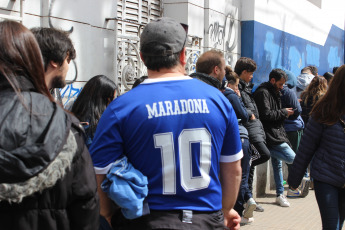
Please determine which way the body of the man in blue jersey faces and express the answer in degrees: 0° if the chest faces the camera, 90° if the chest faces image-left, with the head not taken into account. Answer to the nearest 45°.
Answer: approximately 180°

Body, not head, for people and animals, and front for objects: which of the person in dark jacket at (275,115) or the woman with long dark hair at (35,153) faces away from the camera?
the woman with long dark hair

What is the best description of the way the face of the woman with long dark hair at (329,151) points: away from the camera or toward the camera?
away from the camera

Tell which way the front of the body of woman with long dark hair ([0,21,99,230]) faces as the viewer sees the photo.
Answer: away from the camera

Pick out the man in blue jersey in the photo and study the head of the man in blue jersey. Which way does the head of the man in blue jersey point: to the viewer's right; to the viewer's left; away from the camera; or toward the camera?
away from the camera
